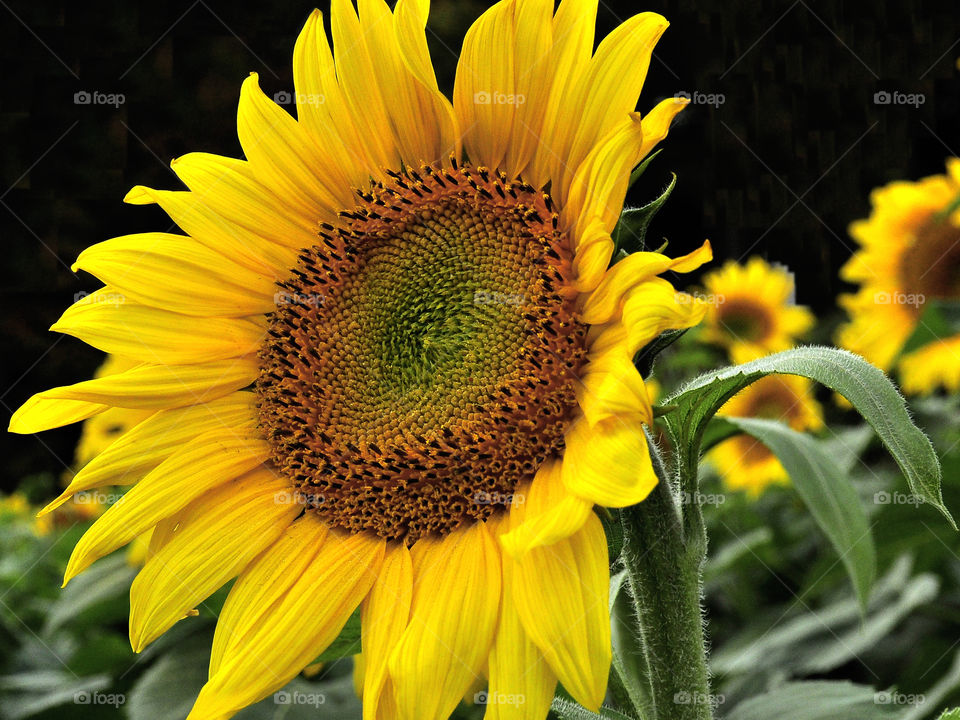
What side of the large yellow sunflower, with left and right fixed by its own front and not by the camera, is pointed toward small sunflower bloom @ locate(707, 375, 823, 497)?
back

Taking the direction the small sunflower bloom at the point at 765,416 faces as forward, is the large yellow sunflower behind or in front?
in front

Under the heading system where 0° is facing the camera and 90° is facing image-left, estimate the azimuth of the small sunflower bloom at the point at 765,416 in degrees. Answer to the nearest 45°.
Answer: approximately 0°

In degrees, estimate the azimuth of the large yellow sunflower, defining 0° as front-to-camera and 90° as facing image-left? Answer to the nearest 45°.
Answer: approximately 45°

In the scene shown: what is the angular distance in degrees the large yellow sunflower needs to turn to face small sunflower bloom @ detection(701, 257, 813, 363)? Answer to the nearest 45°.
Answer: approximately 180°

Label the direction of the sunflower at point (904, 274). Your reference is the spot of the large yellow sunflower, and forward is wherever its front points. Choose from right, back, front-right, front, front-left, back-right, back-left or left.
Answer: back
